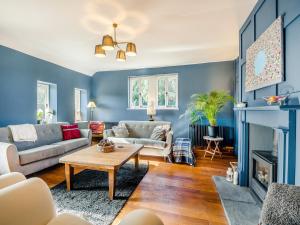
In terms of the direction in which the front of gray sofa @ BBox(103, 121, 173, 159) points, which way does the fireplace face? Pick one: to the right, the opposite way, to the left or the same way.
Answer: to the right

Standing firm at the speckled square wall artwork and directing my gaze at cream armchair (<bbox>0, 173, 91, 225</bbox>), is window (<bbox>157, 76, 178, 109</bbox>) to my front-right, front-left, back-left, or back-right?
back-right

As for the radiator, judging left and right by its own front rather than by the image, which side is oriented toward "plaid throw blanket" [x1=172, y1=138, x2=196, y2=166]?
front

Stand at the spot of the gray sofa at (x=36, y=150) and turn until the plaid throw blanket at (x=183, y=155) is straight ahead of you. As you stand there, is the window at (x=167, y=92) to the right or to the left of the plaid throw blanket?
left

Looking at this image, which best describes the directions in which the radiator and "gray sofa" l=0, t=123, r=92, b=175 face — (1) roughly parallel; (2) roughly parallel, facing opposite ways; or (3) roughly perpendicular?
roughly perpendicular

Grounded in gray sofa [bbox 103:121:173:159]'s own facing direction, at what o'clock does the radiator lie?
The radiator is roughly at 8 o'clock from the gray sofa.

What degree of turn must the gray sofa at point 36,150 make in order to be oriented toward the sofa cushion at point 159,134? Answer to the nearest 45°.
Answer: approximately 45° to its left

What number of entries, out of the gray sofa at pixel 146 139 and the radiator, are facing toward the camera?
2

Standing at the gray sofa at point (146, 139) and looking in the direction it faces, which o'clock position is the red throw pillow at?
The red throw pillow is roughly at 3 o'clock from the gray sofa.

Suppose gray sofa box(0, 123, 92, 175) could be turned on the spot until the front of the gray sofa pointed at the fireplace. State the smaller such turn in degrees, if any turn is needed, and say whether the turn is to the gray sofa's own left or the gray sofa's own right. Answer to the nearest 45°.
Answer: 0° — it already faces it

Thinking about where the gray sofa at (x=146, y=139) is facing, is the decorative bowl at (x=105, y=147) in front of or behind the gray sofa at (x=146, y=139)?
in front
